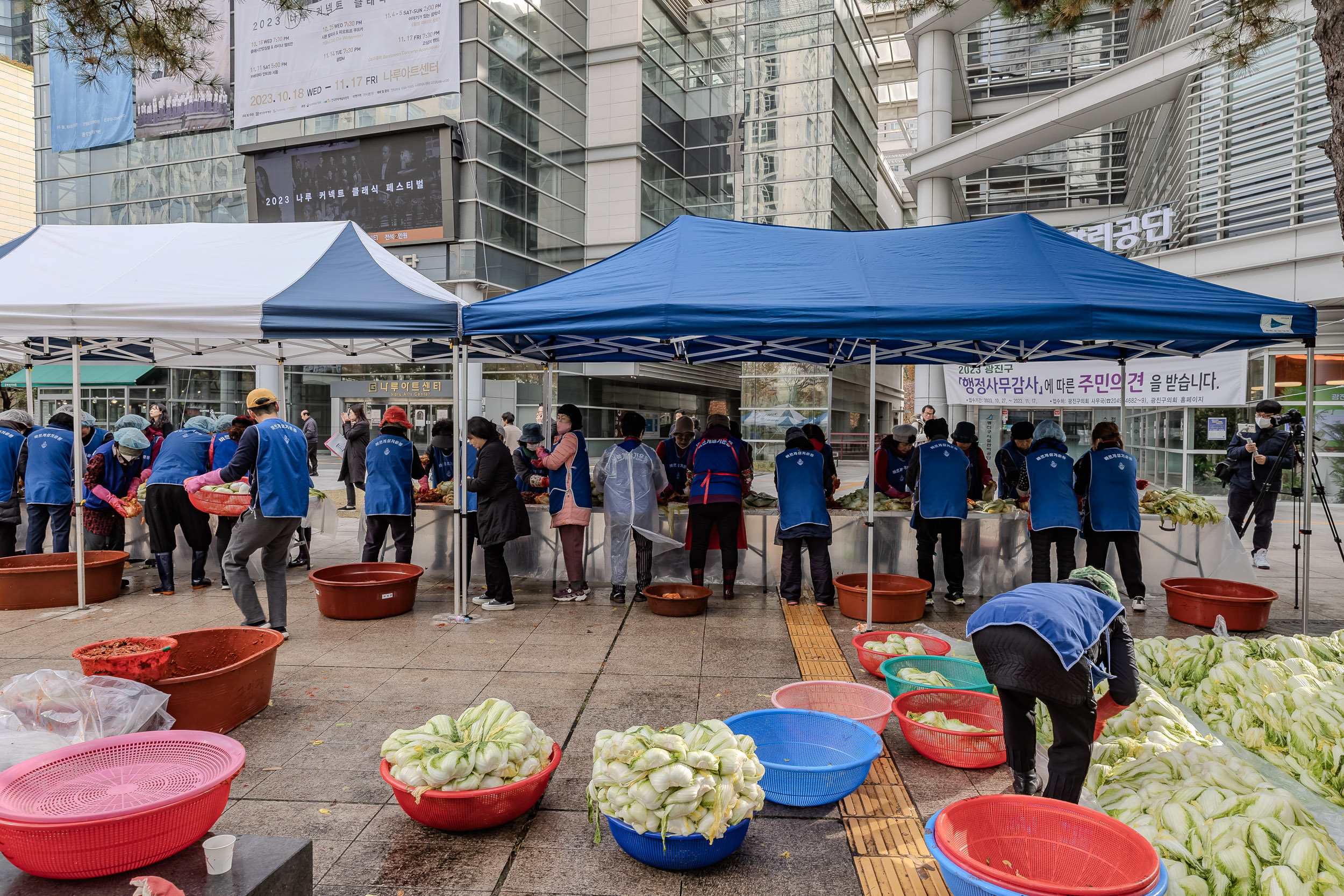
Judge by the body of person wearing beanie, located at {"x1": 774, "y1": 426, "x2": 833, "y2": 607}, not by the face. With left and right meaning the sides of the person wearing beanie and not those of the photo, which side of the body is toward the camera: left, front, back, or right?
back

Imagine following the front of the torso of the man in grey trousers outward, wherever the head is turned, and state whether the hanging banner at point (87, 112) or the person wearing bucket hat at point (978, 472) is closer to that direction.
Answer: the hanging banner

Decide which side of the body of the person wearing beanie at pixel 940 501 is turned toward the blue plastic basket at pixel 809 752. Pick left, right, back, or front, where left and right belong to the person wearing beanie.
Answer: back

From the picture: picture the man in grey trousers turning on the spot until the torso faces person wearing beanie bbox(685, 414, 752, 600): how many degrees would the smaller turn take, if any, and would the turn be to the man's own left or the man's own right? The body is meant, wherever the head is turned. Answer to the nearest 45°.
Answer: approximately 135° to the man's own right

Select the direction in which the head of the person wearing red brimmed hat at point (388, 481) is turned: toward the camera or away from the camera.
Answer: away from the camera

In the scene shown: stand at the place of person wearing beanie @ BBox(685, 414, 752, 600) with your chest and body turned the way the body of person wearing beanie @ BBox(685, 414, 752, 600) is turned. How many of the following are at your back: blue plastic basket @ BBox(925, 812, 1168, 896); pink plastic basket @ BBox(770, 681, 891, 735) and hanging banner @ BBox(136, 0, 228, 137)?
2

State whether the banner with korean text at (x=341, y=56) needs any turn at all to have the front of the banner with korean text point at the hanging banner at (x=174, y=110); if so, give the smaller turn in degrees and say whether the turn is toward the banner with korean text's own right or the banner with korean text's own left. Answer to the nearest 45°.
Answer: approximately 90° to the banner with korean text's own right

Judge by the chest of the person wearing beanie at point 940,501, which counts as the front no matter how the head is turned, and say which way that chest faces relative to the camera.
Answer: away from the camera

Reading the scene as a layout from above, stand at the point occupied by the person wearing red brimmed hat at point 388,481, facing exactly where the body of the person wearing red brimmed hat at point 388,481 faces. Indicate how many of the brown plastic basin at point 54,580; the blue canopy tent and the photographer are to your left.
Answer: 1

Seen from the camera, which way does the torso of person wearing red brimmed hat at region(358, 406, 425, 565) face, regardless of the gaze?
away from the camera

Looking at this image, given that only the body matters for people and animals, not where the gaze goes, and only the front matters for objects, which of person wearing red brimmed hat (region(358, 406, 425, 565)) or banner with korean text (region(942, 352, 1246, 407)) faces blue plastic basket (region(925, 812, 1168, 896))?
the banner with korean text

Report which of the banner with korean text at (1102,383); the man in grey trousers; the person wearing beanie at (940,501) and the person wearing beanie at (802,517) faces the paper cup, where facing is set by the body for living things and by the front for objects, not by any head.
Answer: the banner with korean text

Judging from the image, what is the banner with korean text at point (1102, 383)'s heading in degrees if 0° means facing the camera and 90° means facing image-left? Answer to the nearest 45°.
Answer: approximately 0°

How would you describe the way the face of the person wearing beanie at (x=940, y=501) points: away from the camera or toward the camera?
away from the camera

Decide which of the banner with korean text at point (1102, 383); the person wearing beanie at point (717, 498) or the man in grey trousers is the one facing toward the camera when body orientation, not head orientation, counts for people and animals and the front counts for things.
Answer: the banner with korean text
